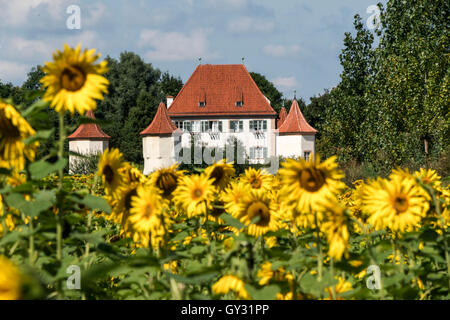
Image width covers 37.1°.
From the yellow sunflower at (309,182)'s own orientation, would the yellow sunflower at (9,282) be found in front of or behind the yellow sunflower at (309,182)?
in front

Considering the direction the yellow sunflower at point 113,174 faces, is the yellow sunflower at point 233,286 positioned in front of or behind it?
in front

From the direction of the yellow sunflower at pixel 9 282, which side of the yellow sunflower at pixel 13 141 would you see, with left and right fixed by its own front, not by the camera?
front

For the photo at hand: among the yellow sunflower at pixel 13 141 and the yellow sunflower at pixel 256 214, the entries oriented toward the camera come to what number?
2

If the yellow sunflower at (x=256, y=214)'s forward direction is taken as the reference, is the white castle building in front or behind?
behind

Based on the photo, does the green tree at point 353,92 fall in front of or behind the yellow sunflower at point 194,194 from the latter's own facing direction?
behind

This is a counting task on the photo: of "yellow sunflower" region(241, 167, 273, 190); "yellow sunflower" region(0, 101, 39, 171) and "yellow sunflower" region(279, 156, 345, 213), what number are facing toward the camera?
3

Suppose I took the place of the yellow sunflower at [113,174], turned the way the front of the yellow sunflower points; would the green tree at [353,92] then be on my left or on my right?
on my left
